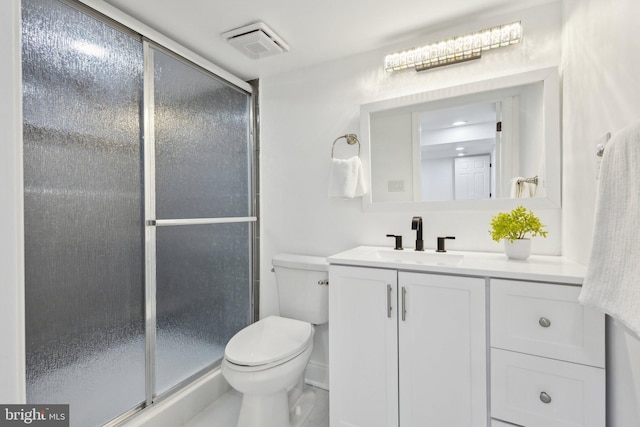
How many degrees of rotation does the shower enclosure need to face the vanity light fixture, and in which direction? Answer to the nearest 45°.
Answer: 0° — it already faces it

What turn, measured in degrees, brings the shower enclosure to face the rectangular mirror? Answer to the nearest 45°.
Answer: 0° — it already faces it

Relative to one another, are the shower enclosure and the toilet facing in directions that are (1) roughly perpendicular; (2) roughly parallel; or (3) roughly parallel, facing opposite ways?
roughly perpendicular

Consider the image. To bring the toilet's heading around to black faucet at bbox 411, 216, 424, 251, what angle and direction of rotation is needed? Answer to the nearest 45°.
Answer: approximately 135° to its left

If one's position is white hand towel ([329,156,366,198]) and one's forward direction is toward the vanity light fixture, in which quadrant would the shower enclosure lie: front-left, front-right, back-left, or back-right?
back-right

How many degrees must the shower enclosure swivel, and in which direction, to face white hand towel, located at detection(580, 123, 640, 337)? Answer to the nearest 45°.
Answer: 0° — it already faces it
